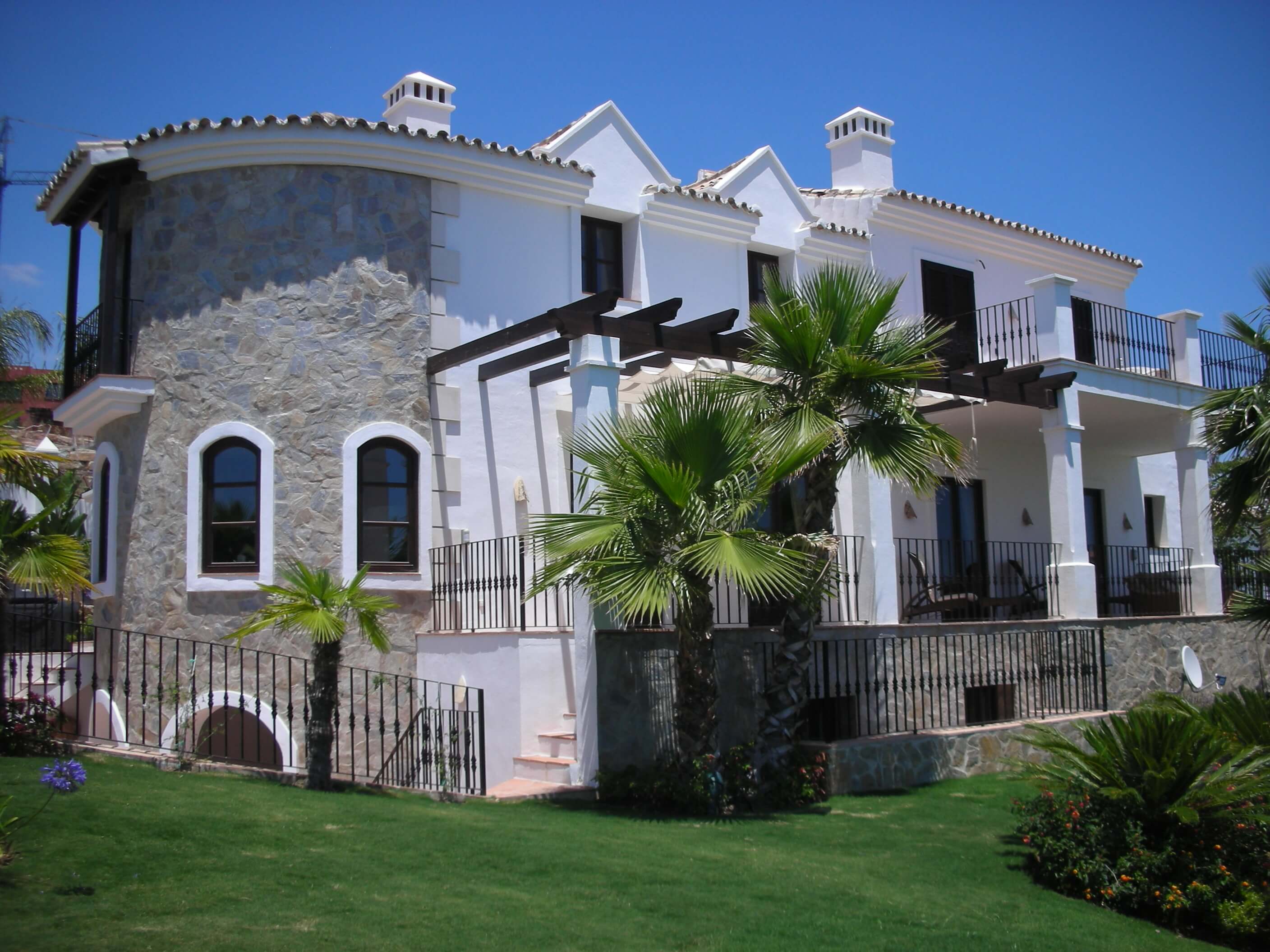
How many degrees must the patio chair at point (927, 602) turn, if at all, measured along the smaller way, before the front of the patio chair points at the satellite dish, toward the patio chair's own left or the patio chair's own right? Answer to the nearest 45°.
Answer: approximately 45° to the patio chair's own left

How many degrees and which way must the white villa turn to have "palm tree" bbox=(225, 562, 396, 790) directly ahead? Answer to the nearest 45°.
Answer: approximately 45° to its right

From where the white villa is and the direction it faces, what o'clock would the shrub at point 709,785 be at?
The shrub is roughly at 12 o'clock from the white villa.

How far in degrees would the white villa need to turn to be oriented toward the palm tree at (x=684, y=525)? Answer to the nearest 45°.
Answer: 0° — it already faces it

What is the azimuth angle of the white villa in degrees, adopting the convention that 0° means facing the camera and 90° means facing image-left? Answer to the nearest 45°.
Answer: approximately 315°

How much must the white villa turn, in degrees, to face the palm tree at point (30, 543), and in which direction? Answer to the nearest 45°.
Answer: approximately 90° to its right

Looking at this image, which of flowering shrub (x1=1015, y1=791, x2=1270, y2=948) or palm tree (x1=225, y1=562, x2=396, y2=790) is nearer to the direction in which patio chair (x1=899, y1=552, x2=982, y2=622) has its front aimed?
the flowering shrub
